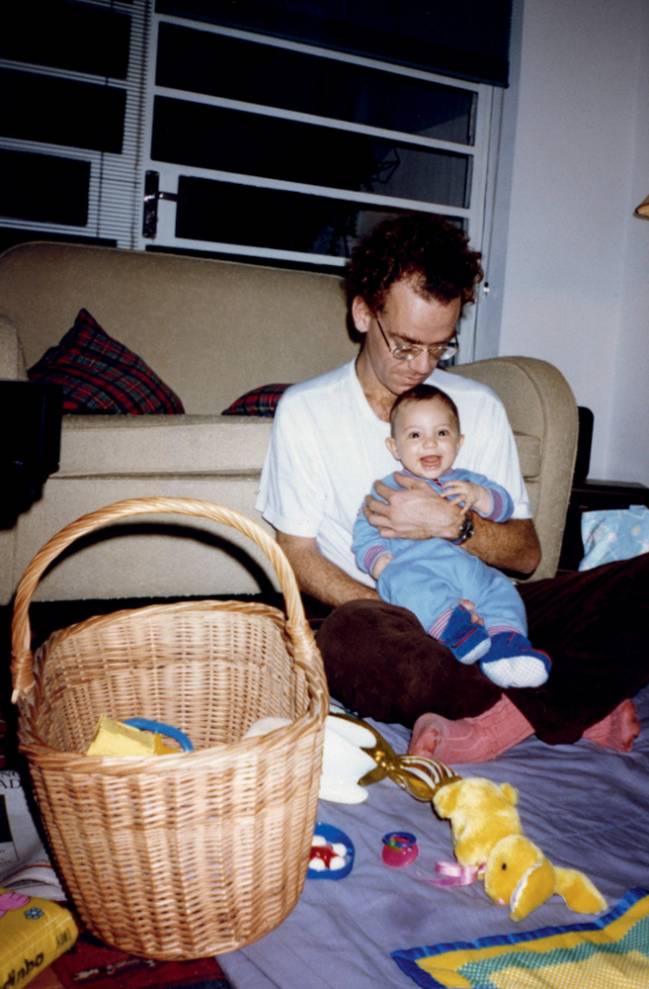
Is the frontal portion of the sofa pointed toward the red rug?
yes

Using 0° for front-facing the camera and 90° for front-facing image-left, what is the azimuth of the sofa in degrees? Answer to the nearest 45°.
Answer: approximately 0°
